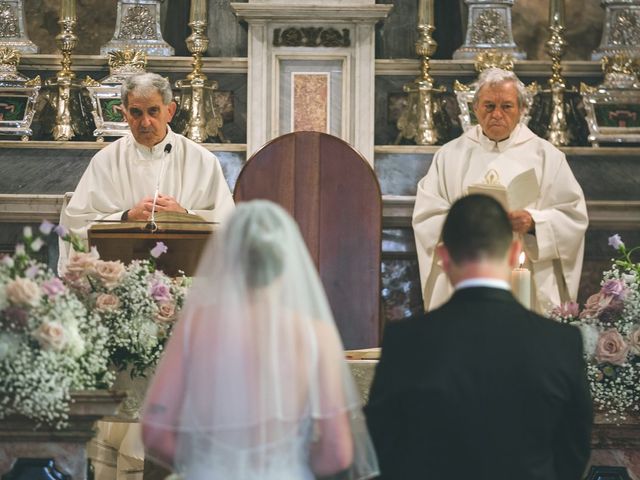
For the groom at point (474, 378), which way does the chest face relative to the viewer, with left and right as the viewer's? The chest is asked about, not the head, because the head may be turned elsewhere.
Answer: facing away from the viewer

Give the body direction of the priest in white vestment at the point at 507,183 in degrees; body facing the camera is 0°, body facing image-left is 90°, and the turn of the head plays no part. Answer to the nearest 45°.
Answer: approximately 0°

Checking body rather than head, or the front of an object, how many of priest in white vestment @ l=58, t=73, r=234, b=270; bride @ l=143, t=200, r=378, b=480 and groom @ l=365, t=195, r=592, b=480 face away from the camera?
2

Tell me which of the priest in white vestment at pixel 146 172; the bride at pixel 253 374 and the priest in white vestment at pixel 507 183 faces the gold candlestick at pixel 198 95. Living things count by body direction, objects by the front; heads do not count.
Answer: the bride

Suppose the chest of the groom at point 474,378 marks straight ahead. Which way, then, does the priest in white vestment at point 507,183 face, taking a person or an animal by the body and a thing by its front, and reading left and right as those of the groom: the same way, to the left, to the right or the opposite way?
the opposite way

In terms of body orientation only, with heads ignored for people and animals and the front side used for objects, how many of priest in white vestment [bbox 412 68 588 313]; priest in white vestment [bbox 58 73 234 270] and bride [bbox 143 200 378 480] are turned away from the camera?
1

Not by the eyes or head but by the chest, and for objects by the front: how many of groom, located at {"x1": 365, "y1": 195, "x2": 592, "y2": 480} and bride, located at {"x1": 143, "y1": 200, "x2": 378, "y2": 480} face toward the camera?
0

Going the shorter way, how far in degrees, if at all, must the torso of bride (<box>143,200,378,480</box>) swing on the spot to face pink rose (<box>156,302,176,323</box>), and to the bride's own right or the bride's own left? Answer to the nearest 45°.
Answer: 0° — they already face it

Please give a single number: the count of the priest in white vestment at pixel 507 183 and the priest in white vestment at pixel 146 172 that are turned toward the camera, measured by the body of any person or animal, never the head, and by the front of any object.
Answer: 2

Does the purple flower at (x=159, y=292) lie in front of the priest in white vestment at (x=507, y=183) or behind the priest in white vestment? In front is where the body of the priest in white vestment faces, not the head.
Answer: in front

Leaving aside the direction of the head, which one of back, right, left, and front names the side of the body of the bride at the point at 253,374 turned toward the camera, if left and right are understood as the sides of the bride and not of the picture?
back
